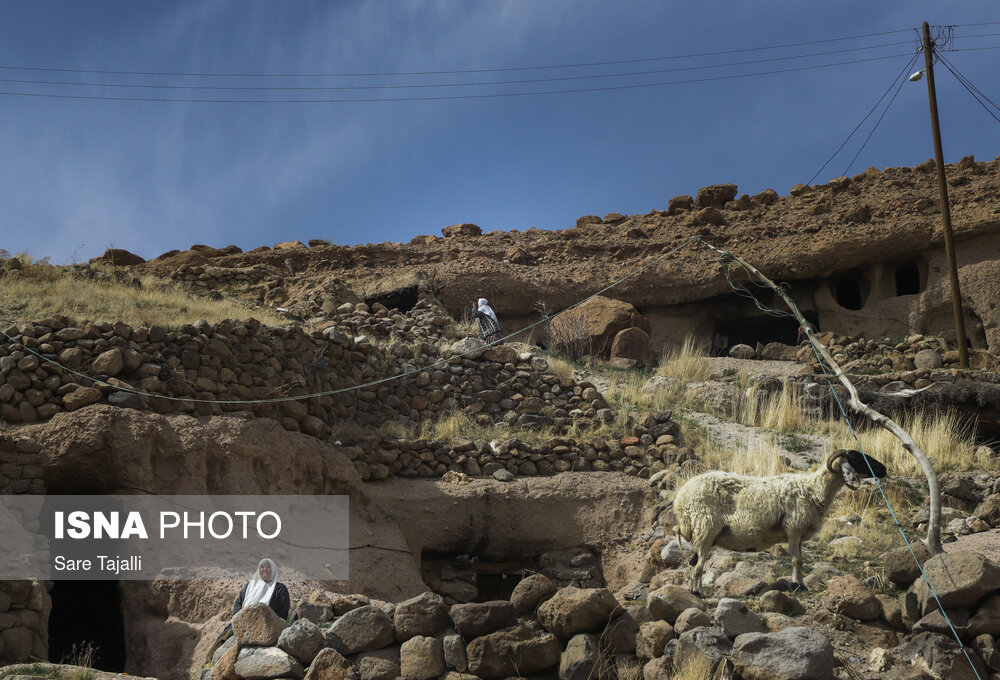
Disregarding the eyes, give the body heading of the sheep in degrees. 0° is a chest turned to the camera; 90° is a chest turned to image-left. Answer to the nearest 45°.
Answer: approximately 270°

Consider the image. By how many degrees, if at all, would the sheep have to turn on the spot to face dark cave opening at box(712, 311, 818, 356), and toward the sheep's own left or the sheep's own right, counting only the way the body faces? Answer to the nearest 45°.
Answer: approximately 90° to the sheep's own left

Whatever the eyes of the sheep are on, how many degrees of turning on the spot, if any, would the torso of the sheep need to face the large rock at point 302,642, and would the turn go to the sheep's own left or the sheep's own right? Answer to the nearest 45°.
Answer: approximately 135° to the sheep's own right

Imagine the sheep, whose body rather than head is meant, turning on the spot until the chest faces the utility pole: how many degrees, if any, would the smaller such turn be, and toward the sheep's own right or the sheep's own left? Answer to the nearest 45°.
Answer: approximately 90° to the sheep's own left

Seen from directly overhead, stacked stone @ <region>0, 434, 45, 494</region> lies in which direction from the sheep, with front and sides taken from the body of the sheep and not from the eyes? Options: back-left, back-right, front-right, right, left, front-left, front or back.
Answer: back

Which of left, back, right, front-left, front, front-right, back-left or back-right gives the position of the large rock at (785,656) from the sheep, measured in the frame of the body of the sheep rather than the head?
right

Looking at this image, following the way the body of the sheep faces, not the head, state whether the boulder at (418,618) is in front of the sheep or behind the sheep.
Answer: behind

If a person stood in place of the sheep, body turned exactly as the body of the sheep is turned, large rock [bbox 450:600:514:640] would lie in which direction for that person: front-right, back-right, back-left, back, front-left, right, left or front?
back-right

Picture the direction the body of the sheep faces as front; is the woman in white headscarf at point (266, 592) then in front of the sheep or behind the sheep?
behind

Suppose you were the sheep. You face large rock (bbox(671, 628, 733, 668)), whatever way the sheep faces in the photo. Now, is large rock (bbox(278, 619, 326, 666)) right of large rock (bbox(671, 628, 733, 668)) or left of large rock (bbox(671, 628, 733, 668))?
right

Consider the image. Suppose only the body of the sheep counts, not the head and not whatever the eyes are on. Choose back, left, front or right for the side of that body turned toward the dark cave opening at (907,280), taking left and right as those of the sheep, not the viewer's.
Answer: left

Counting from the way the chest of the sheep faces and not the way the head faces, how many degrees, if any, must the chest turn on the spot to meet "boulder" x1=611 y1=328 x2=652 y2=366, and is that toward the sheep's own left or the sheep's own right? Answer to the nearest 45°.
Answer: approximately 90° to the sheep's own left

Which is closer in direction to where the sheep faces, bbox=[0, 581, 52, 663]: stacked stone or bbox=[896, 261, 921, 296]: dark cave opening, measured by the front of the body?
the dark cave opening
